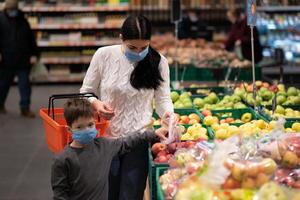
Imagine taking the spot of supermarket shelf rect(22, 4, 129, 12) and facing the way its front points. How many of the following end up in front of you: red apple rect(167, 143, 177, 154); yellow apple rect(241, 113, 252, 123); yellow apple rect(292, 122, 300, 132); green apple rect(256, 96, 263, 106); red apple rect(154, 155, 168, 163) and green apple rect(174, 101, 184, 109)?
6

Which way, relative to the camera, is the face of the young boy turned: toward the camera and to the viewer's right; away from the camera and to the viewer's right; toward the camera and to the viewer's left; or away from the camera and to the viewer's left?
toward the camera and to the viewer's right

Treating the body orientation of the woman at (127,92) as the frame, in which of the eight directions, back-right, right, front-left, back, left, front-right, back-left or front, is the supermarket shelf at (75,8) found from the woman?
back

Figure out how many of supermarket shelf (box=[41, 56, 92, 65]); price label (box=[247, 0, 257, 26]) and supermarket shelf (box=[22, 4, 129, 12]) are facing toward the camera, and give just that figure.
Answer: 3

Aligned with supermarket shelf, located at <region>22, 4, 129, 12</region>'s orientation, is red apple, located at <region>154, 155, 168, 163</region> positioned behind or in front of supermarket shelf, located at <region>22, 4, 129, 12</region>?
in front

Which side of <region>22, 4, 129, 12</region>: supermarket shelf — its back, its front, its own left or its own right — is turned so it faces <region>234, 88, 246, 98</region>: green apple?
front

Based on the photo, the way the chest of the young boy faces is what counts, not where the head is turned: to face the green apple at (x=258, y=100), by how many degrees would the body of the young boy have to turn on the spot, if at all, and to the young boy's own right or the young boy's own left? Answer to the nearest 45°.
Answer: approximately 90° to the young boy's own left

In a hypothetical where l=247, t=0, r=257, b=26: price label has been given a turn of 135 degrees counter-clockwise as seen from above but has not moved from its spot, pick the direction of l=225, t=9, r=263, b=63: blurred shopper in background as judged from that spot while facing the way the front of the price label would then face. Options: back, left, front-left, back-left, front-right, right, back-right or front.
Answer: front-left

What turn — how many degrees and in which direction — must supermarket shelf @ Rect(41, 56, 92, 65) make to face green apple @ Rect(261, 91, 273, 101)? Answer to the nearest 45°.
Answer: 0° — it already faces it

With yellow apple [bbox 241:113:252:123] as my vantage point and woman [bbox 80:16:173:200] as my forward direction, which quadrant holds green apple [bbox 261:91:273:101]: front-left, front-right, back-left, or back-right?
back-right

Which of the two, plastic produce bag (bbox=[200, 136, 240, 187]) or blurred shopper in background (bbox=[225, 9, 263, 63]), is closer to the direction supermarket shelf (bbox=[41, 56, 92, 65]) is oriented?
the plastic produce bag
